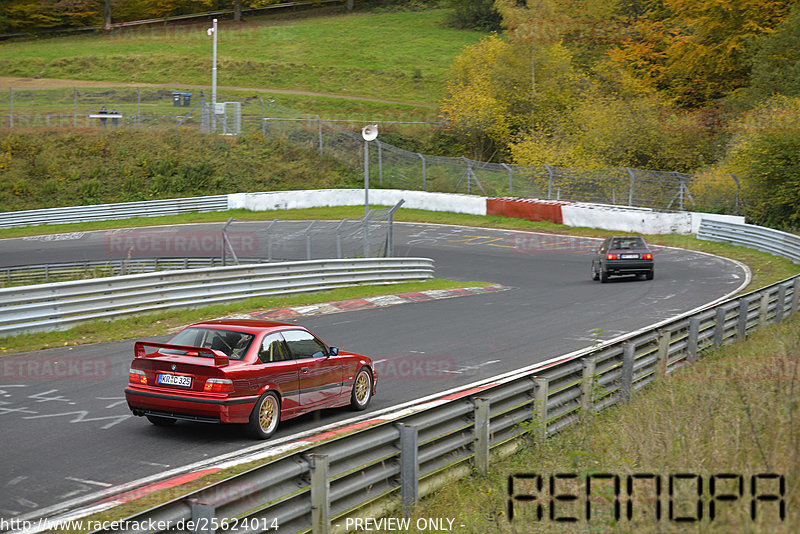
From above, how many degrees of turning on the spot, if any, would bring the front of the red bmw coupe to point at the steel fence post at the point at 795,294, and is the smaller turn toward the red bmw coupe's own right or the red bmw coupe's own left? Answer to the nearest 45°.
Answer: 0° — it already faces it

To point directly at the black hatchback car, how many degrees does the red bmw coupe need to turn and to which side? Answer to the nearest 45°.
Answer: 0° — it already faces it

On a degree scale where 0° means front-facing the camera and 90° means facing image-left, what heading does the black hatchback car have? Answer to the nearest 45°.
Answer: approximately 180°

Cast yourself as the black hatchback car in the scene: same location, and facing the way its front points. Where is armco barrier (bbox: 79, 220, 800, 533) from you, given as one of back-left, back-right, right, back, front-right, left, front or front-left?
back

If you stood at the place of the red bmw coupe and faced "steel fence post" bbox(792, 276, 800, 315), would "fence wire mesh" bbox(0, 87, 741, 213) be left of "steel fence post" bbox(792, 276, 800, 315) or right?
left

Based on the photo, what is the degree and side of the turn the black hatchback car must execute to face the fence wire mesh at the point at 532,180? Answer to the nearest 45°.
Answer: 0° — it already faces it

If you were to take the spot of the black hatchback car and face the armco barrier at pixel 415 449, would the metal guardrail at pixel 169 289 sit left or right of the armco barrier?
right

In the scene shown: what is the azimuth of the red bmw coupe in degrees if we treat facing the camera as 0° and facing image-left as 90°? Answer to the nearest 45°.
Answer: approximately 225°

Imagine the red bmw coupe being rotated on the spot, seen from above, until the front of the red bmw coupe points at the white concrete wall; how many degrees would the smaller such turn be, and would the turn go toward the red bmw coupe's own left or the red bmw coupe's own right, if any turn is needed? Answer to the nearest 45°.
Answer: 0° — it already faces it
